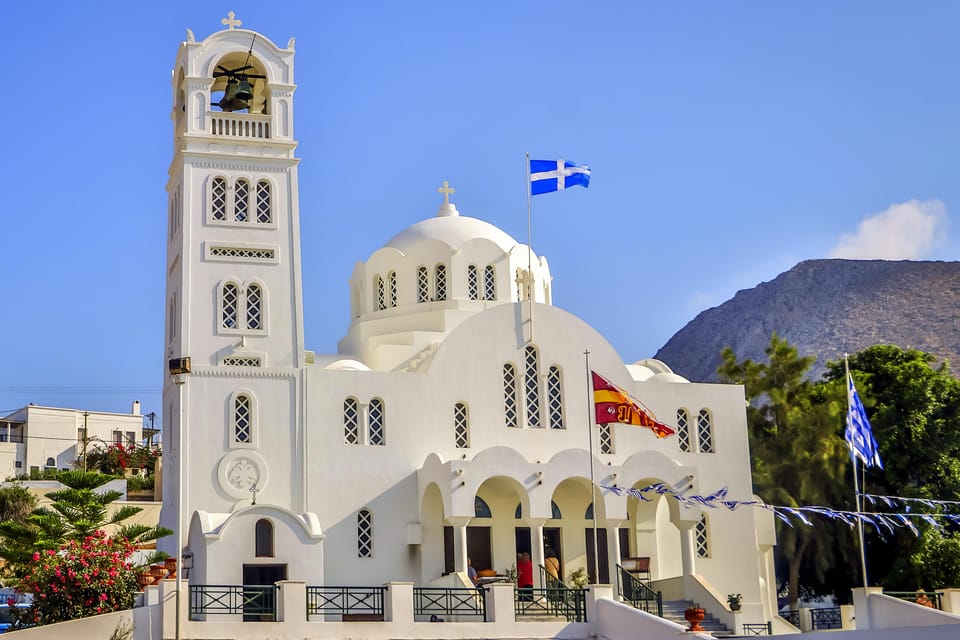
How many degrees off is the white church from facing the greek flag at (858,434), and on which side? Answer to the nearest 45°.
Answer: approximately 90° to its left

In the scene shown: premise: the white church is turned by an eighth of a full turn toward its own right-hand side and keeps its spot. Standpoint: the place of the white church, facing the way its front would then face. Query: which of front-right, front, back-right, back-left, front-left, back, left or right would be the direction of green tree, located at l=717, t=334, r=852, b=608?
back

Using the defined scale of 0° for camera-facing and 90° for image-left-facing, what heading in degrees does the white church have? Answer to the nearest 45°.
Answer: approximately 0°

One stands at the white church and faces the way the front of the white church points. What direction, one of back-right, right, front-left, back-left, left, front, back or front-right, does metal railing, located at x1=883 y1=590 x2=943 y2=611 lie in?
left

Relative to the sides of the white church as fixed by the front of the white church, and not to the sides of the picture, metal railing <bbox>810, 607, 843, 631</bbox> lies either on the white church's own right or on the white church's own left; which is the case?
on the white church's own left

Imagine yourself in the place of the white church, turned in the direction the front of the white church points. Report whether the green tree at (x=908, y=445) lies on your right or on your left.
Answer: on your left

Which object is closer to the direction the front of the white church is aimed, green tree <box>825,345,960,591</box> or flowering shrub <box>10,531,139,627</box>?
the flowering shrub
